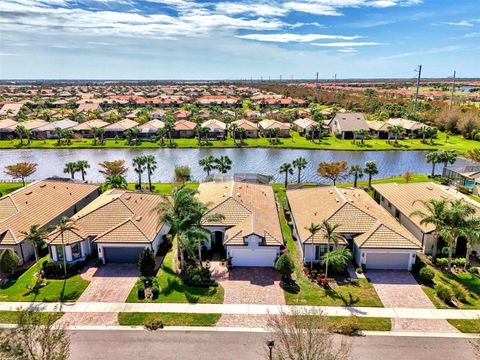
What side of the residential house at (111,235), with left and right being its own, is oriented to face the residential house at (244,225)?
left

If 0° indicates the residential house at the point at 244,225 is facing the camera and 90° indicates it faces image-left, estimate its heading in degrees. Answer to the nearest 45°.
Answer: approximately 0°

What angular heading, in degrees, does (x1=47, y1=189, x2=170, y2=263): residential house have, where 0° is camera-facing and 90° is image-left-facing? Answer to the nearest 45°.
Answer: approximately 0°

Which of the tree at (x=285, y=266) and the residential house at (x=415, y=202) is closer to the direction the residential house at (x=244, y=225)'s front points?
the tree

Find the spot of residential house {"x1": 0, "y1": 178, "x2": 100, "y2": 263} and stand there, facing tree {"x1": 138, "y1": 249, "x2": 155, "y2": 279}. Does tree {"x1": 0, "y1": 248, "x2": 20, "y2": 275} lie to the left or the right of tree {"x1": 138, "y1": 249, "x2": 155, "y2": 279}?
right

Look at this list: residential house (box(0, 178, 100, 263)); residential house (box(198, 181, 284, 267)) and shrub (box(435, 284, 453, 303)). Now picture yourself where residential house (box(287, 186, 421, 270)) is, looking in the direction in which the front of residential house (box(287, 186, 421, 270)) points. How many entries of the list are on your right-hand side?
2

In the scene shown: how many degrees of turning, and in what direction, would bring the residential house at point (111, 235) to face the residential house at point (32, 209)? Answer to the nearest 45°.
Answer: approximately 135° to its right

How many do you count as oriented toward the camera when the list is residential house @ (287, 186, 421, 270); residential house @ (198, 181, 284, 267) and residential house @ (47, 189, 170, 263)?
3
